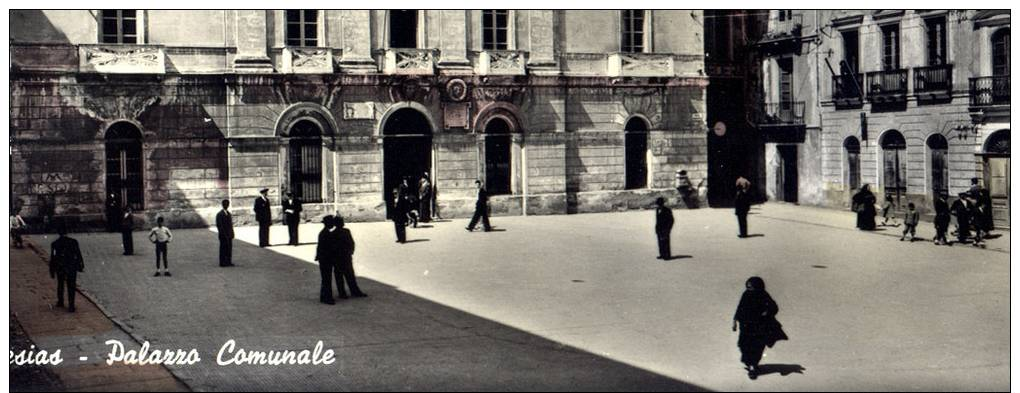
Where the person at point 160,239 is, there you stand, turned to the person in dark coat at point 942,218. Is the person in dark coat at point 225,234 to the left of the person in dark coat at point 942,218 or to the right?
left

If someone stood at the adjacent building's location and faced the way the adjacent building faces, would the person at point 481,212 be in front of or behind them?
in front

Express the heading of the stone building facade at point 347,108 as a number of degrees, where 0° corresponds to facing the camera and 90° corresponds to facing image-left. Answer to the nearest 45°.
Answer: approximately 0°

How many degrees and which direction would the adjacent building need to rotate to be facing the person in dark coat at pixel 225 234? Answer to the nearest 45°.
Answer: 0° — it already faces them

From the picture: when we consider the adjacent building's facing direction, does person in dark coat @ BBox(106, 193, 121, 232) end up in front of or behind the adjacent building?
in front

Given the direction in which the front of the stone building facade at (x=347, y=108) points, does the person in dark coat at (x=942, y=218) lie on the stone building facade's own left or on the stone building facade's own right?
on the stone building facade's own left

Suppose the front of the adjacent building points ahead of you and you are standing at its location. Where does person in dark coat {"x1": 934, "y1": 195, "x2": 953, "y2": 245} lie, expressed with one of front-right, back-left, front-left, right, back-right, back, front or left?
front-left

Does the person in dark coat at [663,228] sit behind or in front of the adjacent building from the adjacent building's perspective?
in front

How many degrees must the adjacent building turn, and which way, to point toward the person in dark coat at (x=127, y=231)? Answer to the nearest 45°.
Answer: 0° — it already faces them

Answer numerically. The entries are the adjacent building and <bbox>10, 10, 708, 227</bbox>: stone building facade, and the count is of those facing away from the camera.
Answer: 0

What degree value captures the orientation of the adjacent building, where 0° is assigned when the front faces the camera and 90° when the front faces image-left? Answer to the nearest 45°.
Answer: approximately 45°
